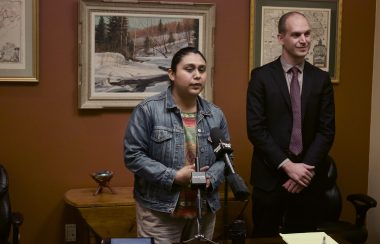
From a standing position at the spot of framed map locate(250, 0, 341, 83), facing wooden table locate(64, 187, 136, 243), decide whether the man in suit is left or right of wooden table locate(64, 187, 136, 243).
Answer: left

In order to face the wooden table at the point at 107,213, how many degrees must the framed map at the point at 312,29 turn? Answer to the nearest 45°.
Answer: approximately 45° to its right

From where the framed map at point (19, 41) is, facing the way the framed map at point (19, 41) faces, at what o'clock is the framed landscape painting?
The framed landscape painting is roughly at 9 o'clock from the framed map.

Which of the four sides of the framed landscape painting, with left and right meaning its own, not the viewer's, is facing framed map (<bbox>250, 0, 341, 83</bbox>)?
left

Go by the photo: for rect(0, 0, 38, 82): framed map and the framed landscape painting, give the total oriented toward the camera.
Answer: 2

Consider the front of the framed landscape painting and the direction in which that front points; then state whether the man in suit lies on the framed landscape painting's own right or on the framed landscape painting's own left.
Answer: on the framed landscape painting's own left

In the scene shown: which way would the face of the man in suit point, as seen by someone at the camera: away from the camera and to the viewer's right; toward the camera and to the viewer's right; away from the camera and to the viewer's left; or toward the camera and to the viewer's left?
toward the camera and to the viewer's right

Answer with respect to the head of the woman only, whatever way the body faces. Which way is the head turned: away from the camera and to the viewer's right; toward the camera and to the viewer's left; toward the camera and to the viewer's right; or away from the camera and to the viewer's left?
toward the camera and to the viewer's right

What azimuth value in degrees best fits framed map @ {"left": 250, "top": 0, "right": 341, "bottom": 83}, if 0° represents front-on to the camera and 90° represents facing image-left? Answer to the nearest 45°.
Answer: approximately 0°
